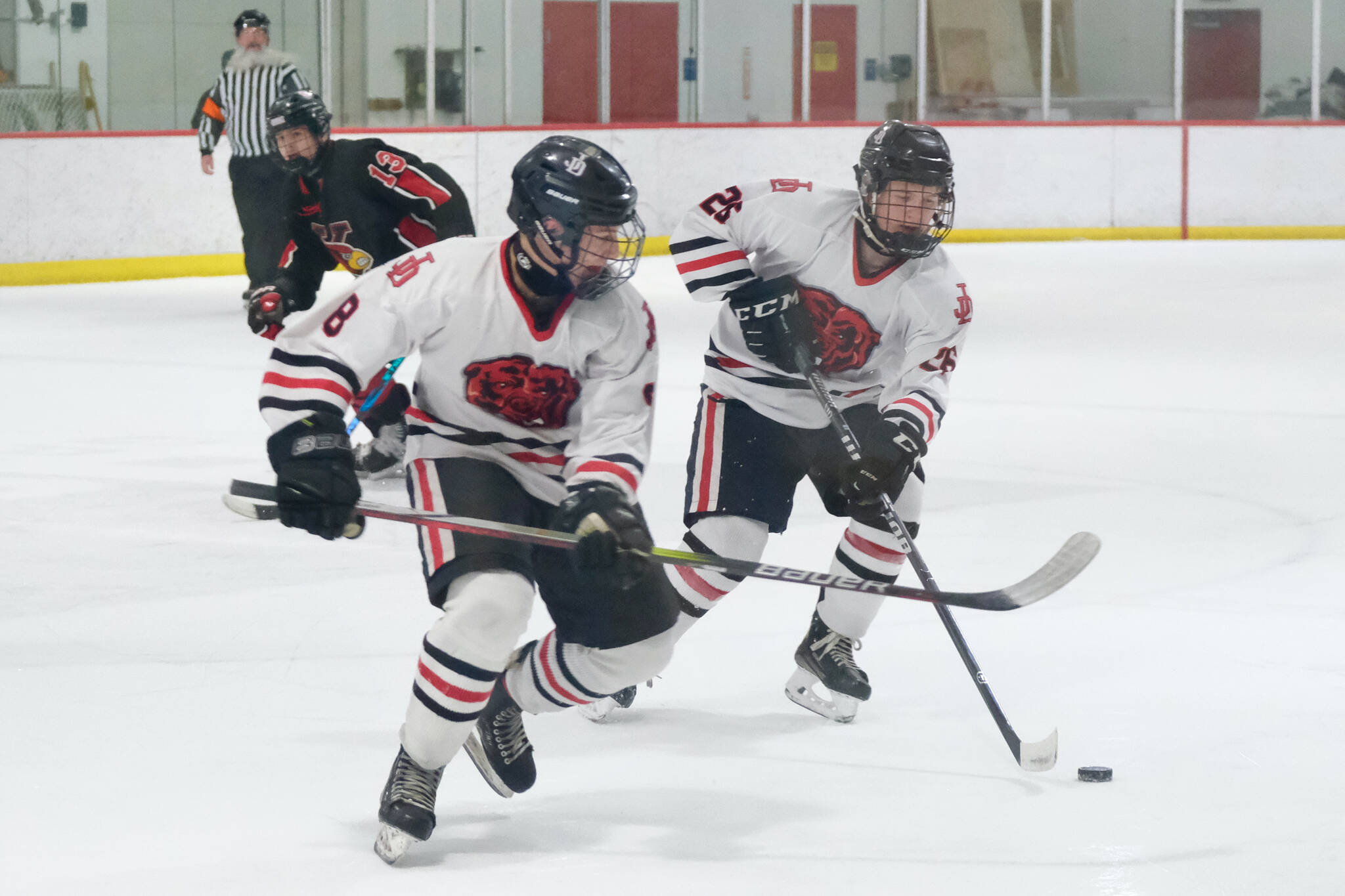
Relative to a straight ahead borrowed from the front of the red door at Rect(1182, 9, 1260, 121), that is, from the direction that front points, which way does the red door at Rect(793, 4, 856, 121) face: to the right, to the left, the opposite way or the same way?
the same way

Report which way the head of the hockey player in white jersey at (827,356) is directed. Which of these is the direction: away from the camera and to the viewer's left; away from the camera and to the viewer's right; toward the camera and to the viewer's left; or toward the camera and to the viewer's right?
toward the camera and to the viewer's right

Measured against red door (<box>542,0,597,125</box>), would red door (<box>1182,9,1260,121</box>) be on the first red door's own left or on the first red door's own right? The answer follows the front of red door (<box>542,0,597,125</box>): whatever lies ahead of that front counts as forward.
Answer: on the first red door's own left

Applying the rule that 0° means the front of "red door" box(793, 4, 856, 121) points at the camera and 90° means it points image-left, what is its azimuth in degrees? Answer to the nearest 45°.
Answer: approximately 0°

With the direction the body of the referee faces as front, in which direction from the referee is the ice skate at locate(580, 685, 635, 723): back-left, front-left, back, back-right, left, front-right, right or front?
front

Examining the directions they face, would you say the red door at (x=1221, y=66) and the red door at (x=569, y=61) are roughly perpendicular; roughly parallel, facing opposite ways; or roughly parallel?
roughly parallel

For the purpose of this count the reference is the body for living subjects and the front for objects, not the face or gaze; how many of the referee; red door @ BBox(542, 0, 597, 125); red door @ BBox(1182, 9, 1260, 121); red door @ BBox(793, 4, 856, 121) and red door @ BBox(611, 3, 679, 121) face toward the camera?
5

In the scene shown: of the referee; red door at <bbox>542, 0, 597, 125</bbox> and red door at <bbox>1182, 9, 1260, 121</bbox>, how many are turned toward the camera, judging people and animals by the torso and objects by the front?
3

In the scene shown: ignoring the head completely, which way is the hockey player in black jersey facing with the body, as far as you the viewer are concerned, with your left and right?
facing the viewer and to the left of the viewer

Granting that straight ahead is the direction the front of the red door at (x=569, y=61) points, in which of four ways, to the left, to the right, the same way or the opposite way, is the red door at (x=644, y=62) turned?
the same way

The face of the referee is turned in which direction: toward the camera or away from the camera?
toward the camera

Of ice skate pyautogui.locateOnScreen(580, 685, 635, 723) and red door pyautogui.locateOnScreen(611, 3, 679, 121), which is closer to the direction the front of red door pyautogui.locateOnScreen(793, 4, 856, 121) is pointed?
the ice skate

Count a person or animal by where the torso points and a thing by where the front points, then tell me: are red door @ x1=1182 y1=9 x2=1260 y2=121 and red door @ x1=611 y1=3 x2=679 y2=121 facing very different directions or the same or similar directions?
same or similar directions

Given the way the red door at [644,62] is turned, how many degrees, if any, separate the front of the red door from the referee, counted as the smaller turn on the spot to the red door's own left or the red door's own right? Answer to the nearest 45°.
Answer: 0° — it already faces them

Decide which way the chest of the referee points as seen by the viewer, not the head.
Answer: toward the camera

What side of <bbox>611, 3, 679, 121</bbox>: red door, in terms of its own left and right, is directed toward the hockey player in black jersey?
front

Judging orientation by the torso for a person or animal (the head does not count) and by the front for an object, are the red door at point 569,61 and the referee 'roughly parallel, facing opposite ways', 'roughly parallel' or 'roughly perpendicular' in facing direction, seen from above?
roughly parallel
